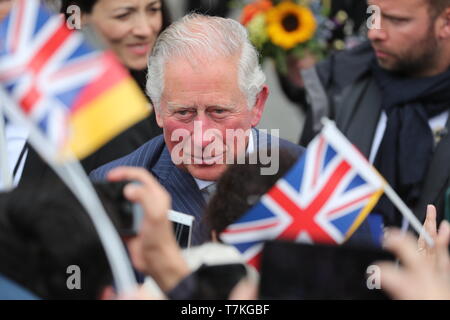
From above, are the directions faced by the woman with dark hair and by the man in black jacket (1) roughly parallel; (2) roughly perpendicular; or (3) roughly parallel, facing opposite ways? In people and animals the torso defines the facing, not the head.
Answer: roughly perpendicular

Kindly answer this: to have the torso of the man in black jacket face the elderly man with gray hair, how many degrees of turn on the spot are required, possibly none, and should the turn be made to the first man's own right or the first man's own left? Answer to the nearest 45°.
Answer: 0° — they already face them

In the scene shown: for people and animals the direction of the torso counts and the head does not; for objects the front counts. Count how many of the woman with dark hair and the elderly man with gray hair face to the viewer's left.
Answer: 0

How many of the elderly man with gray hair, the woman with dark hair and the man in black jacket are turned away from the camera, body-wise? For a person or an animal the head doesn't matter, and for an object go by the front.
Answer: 0

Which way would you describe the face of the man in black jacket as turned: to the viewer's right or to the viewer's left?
to the viewer's left

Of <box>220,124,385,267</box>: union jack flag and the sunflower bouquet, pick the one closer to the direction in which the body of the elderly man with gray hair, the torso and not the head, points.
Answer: the union jack flag

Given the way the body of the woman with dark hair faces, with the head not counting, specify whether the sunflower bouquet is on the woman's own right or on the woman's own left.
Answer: on the woman's own left

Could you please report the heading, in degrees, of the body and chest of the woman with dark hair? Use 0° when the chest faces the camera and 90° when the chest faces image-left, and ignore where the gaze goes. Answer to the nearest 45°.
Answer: approximately 315°

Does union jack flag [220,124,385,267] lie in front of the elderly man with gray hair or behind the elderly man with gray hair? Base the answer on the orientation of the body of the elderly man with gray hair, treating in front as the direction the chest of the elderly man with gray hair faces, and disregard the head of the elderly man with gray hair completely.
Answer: in front

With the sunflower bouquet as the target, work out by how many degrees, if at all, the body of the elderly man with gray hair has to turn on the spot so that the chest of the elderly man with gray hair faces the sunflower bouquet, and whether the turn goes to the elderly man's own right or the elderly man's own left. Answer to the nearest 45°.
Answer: approximately 180°

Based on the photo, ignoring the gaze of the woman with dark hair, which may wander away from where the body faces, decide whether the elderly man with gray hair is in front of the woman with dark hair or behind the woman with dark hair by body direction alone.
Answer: in front

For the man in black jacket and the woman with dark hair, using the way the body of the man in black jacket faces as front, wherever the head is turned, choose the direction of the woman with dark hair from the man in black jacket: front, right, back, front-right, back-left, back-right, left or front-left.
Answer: front-right

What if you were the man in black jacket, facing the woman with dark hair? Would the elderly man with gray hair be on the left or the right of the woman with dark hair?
left

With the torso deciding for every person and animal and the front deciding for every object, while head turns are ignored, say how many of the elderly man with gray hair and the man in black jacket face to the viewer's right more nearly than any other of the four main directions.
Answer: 0

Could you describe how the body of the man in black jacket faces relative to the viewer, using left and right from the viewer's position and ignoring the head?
facing the viewer and to the left of the viewer

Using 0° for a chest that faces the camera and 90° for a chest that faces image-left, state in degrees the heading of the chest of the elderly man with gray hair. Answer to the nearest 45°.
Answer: approximately 0°
